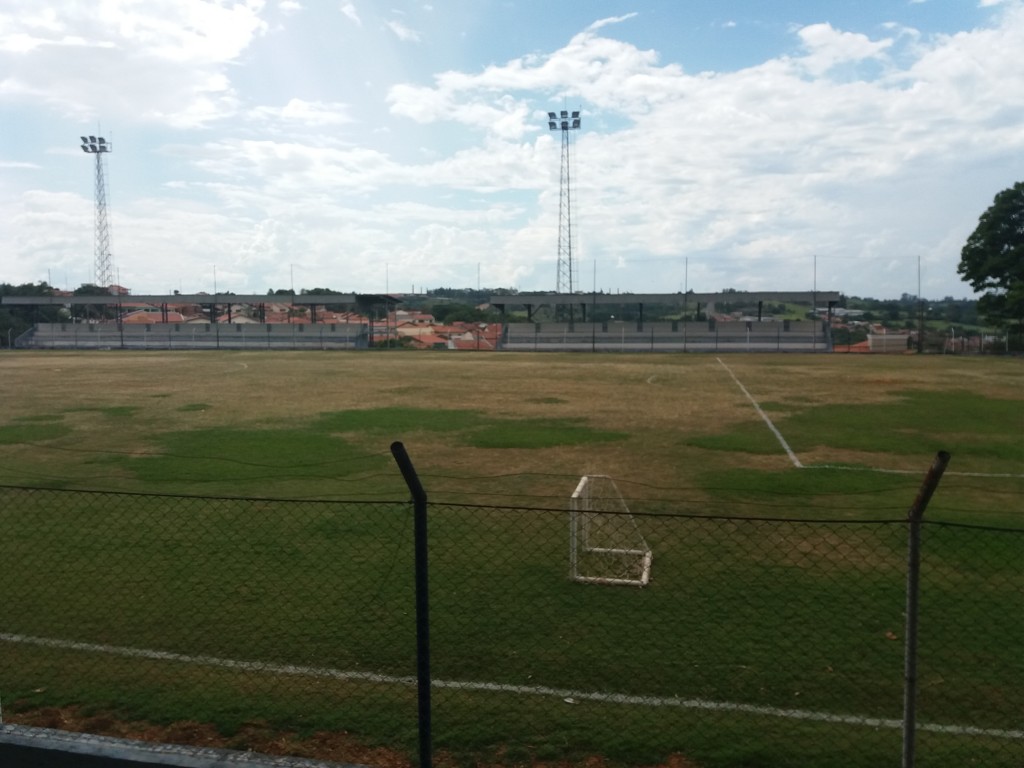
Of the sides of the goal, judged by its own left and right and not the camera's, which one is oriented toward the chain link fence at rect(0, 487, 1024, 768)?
left

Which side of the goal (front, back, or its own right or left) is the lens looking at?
left
